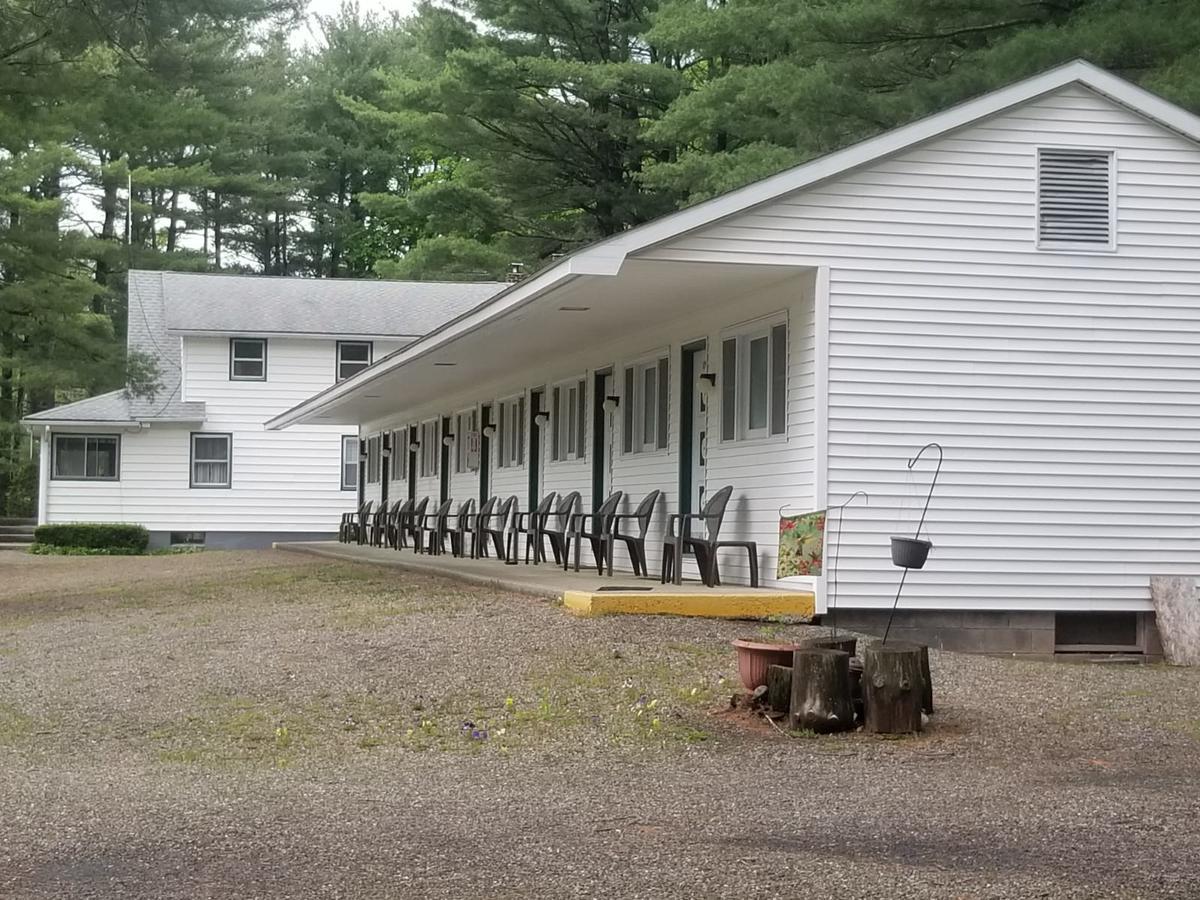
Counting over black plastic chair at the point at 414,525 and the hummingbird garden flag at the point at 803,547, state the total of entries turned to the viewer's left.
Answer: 1

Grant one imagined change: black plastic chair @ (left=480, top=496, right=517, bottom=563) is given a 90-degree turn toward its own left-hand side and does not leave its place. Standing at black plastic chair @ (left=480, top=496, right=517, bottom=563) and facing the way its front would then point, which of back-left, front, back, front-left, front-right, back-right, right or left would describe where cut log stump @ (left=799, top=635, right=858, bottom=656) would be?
front-right

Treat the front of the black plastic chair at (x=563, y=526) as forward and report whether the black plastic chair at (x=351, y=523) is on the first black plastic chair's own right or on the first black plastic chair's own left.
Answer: on the first black plastic chair's own right

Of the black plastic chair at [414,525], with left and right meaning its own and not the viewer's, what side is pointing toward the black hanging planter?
left

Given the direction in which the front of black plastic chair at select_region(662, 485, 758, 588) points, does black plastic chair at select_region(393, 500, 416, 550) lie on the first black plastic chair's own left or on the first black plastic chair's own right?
on the first black plastic chair's own right

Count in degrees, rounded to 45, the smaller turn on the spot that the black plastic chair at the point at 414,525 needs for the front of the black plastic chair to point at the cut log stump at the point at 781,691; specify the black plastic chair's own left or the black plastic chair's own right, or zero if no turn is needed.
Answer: approximately 90° to the black plastic chair's own left

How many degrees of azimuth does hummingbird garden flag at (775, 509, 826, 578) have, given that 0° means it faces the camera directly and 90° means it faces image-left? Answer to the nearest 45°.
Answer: approximately 0°

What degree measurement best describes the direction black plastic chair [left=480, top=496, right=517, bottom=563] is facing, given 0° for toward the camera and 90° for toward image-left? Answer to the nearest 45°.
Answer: approximately 45°

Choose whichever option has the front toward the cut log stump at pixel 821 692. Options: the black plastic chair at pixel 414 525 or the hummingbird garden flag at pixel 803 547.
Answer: the hummingbird garden flag

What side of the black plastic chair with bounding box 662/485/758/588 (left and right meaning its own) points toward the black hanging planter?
left

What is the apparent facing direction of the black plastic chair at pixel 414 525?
to the viewer's left

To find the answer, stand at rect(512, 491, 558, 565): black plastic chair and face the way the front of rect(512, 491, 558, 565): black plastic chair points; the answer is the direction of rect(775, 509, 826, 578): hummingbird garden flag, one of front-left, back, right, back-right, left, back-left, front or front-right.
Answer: front-left

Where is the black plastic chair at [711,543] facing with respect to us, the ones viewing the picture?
facing the viewer and to the left of the viewer

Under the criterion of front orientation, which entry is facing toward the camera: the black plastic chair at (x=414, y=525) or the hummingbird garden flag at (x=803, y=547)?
the hummingbird garden flag

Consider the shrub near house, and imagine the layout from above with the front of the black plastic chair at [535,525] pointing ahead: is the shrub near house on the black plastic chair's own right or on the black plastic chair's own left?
on the black plastic chair's own right

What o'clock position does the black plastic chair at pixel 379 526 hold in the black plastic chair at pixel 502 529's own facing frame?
the black plastic chair at pixel 379 526 is roughly at 4 o'clock from the black plastic chair at pixel 502 529.

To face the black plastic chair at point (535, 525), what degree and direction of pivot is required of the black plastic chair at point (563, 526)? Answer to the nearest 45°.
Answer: approximately 135° to its right

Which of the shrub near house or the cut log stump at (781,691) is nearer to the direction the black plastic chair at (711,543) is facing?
the cut log stump

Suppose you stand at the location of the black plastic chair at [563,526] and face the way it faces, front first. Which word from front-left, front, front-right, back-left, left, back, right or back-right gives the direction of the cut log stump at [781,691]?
front-left

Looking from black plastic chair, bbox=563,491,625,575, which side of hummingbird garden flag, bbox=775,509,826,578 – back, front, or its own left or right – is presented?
back
